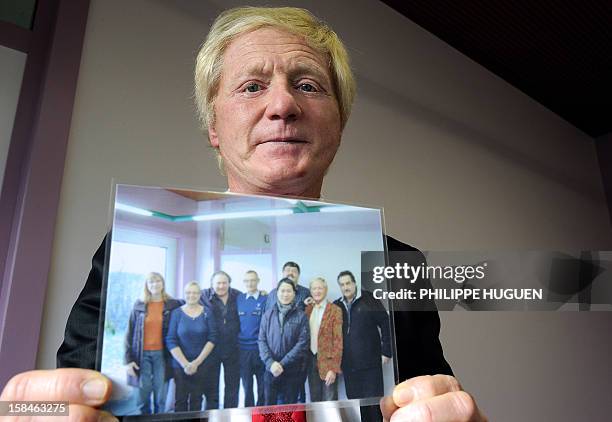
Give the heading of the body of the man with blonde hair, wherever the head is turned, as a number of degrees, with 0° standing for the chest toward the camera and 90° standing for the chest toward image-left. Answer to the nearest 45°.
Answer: approximately 0°
